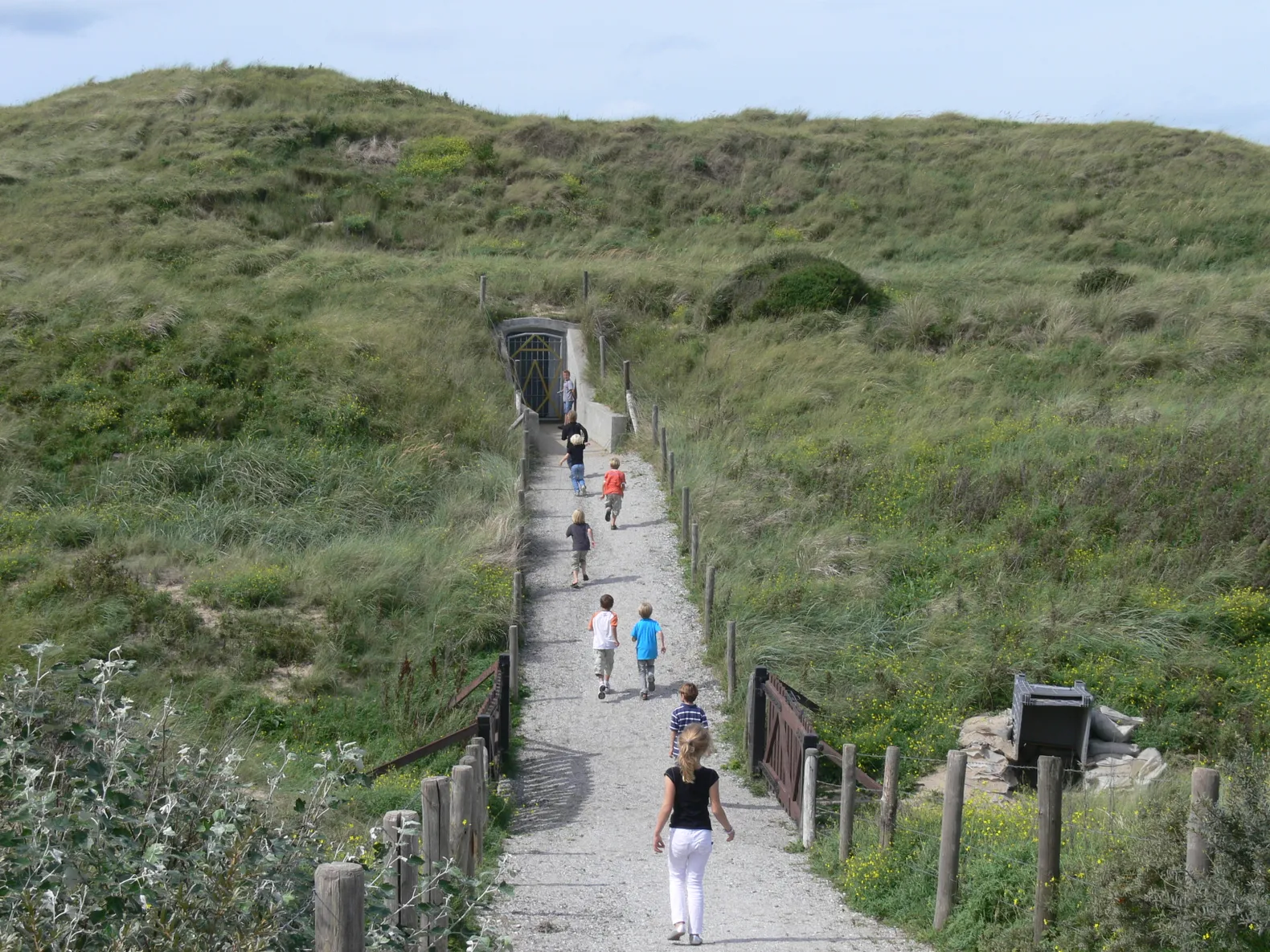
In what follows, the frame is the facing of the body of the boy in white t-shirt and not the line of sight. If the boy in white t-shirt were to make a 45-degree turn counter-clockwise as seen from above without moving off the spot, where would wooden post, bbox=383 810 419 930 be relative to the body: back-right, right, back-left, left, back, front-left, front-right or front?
back-left

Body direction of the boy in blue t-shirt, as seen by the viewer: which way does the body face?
away from the camera

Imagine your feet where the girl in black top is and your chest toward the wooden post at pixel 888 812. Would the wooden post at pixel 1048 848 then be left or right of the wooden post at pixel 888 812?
right

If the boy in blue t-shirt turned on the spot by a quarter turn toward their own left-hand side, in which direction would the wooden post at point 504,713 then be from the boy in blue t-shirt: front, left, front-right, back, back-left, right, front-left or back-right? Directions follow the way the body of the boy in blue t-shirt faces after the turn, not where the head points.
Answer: front-left

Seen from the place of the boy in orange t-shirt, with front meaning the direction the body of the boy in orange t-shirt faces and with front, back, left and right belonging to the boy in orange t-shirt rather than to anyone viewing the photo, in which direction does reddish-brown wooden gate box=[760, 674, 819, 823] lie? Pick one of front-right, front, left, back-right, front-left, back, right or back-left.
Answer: back

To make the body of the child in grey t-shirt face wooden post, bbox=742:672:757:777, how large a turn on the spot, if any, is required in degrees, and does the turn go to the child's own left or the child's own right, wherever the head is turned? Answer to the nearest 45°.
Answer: approximately 180°

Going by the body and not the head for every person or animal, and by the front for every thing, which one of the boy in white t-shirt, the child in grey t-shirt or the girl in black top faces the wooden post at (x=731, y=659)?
the girl in black top

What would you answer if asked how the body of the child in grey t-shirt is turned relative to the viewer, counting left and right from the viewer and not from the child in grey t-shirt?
facing away from the viewer

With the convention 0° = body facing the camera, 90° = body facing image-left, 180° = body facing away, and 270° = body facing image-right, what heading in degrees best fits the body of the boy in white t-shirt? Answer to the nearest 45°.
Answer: approximately 180°

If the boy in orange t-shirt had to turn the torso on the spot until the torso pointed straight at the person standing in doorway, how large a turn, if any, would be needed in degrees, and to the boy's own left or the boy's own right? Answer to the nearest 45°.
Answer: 0° — they already face them

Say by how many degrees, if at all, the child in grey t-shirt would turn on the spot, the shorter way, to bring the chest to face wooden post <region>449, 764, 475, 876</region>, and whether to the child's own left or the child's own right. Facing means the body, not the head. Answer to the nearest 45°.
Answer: approximately 180°

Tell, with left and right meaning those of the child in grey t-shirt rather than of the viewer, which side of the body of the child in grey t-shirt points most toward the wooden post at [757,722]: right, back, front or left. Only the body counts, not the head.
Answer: back

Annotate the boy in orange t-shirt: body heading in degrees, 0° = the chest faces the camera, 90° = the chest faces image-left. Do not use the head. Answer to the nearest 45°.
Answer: approximately 180°

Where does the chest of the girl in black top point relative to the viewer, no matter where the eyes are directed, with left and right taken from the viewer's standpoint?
facing away from the viewer
